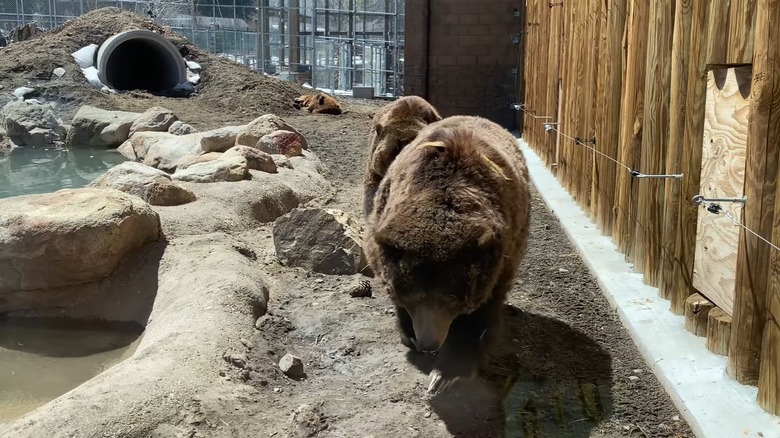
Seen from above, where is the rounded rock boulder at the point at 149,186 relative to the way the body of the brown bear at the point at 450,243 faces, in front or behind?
behind

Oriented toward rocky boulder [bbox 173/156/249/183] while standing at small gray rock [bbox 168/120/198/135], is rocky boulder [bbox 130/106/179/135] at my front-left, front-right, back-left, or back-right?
back-right

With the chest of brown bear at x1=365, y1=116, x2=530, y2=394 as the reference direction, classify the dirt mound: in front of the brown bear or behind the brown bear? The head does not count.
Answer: behind

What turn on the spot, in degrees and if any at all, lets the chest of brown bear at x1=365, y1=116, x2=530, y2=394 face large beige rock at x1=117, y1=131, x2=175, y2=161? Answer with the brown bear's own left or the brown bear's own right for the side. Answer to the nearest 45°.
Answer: approximately 135° to the brown bear's own right

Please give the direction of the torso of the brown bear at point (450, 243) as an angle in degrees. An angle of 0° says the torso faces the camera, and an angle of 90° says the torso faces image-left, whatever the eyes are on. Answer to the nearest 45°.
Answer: approximately 0°

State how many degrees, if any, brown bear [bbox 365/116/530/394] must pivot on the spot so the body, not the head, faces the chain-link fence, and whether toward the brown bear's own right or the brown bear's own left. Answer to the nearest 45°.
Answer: approximately 180°

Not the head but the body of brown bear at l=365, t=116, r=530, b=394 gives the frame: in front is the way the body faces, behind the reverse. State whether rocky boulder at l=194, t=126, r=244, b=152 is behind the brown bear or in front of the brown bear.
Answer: behind
